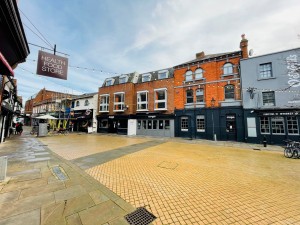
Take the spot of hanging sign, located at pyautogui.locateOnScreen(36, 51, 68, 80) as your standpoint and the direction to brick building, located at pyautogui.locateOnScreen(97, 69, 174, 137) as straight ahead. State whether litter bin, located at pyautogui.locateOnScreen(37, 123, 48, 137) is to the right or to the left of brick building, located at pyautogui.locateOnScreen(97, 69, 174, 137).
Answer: left

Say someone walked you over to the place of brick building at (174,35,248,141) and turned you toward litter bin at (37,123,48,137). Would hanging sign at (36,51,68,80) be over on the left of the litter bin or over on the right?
left

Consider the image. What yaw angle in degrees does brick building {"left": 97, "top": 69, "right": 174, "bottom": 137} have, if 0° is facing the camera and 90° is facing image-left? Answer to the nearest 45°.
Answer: approximately 45°

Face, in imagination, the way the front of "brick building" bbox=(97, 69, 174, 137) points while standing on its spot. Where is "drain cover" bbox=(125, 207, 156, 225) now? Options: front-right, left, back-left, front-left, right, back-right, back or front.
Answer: front-left

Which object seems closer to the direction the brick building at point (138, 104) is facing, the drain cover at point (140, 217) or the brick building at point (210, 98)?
the drain cover

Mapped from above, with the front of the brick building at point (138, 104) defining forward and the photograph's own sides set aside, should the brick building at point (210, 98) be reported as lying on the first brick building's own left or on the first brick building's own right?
on the first brick building's own left

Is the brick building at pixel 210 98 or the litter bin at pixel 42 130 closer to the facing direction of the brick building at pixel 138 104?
the litter bin

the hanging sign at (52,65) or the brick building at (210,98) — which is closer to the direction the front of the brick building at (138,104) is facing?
the hanging sign

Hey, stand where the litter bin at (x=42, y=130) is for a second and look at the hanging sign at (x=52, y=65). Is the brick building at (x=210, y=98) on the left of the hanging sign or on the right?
left

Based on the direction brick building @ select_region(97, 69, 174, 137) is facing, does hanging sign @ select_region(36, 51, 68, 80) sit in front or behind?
in front

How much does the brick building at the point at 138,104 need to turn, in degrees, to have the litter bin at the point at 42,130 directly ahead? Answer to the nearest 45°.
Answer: approximately 45° to its right
